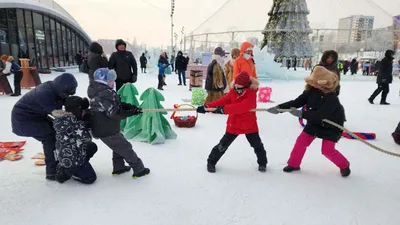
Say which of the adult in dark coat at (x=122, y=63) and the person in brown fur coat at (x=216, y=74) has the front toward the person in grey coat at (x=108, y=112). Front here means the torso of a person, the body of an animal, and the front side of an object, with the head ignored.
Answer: the adult in dark coat

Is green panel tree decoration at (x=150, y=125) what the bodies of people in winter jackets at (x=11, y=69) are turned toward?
no

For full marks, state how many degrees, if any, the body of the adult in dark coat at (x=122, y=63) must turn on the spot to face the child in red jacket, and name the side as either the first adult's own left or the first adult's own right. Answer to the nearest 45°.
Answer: approximately 45° to the first adult's own left

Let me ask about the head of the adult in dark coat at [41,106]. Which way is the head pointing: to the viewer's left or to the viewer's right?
to the viewer's right

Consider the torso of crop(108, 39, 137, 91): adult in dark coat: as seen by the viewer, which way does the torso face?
toward the camera

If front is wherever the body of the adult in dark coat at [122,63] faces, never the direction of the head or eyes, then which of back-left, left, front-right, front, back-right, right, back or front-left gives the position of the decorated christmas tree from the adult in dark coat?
back-left

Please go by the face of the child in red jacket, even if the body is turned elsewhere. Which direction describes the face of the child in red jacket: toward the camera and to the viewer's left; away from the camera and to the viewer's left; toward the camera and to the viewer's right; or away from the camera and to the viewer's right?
toward the camera and to the viewer's left
